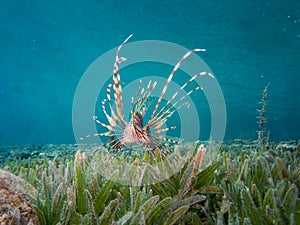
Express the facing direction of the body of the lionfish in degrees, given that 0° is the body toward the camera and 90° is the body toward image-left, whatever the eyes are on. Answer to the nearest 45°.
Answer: approximately 0°
